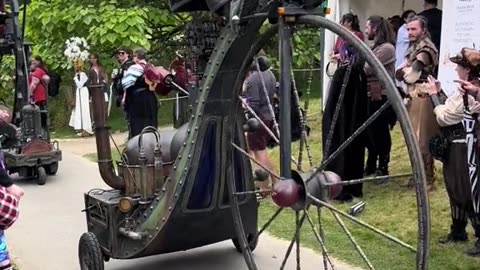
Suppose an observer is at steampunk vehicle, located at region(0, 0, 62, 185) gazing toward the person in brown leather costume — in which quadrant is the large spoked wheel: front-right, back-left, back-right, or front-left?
front-right

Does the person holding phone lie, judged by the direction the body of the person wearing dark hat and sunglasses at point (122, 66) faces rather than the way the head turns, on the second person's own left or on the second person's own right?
on the second person's own left

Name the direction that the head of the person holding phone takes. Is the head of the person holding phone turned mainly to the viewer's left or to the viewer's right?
to the viewer's left

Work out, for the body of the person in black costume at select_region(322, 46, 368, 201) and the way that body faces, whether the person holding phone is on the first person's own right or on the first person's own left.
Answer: on the first person's own left

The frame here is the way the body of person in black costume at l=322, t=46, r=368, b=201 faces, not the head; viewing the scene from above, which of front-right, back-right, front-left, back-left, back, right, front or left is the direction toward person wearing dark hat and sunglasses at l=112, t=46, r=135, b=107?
front-right

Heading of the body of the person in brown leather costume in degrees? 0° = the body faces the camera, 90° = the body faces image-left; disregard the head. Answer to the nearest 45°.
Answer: approximately 45°

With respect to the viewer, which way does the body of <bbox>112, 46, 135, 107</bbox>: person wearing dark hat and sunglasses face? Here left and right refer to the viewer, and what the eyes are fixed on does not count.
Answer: facing the viewer and to the left of the viewer

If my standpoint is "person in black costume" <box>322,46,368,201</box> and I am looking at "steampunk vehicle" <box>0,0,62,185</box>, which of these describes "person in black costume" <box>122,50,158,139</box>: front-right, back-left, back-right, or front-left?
front-right

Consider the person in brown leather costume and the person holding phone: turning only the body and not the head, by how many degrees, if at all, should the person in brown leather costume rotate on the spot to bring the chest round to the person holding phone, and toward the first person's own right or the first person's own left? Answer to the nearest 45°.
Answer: approximately 45° to the first person's own left

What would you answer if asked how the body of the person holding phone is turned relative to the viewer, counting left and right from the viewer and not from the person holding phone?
facing to the left of the viewer
